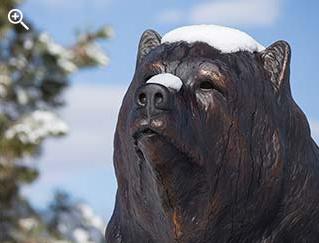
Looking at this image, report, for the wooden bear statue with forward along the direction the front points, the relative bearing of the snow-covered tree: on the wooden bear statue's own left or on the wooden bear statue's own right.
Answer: on the wooden bear statue's own right

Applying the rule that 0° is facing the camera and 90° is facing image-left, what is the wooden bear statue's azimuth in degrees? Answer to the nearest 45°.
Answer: approximately 45°
